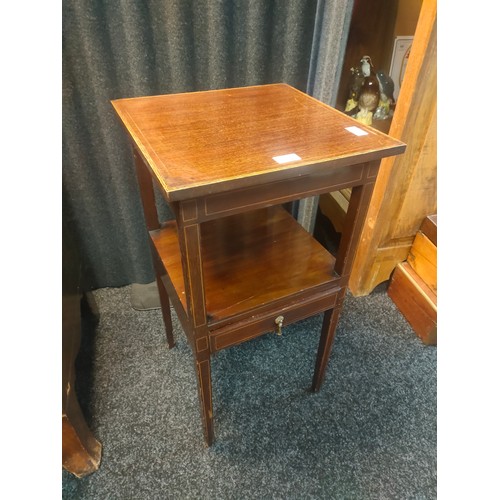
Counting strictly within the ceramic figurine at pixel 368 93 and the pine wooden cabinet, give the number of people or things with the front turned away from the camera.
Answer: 0

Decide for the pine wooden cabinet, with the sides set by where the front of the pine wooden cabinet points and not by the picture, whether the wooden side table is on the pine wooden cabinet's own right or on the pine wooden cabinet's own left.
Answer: on the pine wooden cabinet's own right

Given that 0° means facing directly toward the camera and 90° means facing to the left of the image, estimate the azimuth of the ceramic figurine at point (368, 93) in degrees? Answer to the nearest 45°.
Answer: approximately 45°
